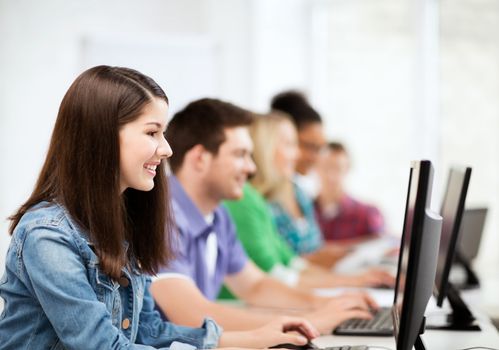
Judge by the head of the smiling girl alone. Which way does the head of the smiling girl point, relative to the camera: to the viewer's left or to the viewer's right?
to the viewer's right

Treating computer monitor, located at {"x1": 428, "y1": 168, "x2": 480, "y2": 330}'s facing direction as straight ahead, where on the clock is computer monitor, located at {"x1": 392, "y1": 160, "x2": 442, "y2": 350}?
computer monitor, located at {"x1": 392, "y1": 160, "x2": 442, "y2": 350} is roughly at 9 o'clock from computer monitor, located at {"x1": 428, "y1": 168, "x2": 480, "y2": 330}.

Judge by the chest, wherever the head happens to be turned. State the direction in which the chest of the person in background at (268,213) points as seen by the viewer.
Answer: to the viewer's right

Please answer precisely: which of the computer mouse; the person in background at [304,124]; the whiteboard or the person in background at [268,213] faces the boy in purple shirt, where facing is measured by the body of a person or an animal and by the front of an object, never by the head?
the whiteboard

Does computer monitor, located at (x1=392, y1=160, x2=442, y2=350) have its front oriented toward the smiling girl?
yes

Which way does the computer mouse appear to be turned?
to the viewer's right

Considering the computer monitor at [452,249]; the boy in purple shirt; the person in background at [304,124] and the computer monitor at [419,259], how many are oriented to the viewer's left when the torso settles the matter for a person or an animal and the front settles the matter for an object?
2

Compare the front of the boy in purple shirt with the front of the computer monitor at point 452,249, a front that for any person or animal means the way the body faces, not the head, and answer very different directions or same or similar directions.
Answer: very different directions

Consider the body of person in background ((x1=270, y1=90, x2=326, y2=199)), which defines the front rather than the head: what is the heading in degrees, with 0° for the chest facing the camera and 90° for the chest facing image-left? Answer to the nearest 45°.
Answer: approximately 270°

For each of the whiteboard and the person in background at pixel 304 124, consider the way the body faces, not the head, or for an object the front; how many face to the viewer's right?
1

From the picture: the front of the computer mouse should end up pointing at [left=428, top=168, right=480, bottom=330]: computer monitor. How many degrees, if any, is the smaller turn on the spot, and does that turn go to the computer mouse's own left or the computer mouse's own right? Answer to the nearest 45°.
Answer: approximately 45° to the computer mouse's own left

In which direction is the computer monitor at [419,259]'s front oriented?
to the viewer's left

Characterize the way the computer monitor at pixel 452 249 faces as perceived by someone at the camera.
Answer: facing to the left of the viewer
